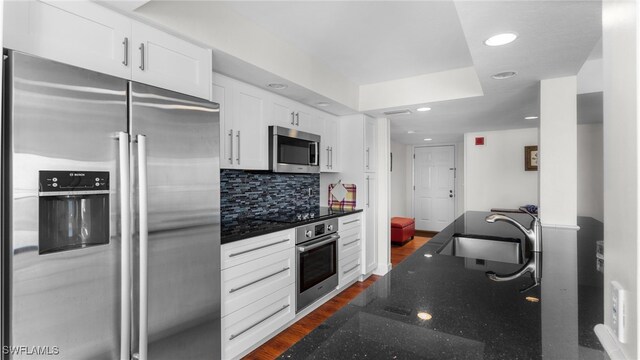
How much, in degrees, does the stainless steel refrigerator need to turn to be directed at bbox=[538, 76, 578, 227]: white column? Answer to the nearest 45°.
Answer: approximately 45° to its left

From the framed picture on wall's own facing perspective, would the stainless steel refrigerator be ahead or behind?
ahead

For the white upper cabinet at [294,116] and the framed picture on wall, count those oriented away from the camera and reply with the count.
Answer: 0

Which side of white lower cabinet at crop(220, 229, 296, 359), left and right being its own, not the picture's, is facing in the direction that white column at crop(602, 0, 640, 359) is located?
front

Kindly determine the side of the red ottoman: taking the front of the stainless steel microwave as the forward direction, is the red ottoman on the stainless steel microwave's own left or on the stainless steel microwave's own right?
on the stainless steel microwave's own left

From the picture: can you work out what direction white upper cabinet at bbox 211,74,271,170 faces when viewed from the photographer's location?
facing the viewer and to the right of the viewer

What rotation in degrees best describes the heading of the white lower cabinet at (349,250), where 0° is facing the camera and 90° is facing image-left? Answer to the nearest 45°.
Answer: approximately 315°

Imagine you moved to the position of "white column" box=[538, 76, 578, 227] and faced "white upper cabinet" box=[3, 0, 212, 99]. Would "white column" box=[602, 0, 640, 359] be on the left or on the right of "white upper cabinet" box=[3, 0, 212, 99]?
left

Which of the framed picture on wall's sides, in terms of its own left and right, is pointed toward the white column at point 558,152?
front
